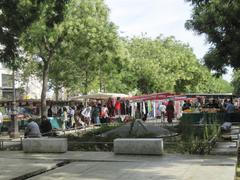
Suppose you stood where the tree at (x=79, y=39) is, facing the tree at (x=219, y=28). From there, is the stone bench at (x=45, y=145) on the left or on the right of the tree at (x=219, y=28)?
right

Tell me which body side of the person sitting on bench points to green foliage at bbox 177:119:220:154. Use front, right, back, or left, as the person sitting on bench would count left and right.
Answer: right

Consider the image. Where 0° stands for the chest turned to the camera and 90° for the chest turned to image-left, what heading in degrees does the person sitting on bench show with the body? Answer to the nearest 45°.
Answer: approximately 180°

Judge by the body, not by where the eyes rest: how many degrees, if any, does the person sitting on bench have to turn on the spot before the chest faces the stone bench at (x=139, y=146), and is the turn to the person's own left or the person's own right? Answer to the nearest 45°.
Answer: approximately 135° to the person's own right

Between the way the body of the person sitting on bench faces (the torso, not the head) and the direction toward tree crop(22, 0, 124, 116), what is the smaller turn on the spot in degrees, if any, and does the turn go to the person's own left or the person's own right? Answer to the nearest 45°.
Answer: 0° — they already face it

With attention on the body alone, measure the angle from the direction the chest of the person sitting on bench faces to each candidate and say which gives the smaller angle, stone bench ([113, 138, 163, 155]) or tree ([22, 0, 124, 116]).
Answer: the tree

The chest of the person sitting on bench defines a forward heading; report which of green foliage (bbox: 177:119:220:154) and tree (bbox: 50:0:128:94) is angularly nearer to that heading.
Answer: the tree

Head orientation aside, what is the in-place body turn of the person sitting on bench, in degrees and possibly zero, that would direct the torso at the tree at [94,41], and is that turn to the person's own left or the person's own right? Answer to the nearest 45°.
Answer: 0° — they already face it

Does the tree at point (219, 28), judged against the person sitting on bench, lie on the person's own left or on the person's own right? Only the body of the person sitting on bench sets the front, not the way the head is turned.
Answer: on the person's own right
